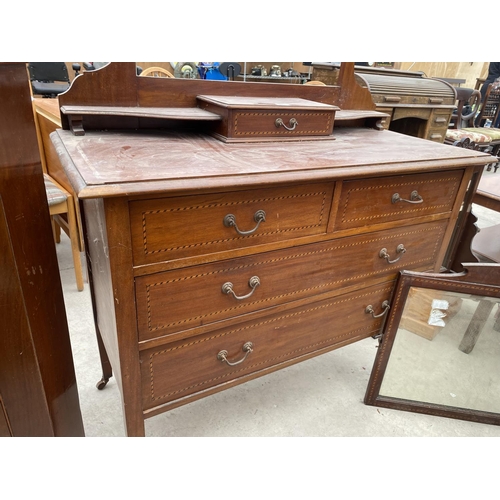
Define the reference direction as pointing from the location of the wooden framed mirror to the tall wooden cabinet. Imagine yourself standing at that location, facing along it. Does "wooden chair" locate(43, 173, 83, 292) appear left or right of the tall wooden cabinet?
right

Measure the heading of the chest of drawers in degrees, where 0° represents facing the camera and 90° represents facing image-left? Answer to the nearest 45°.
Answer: approximately 315°

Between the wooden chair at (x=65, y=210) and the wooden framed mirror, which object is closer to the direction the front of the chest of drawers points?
the wooden framed mirror

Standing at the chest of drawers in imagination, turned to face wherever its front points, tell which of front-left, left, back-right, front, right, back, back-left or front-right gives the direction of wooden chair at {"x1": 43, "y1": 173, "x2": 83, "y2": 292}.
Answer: back
